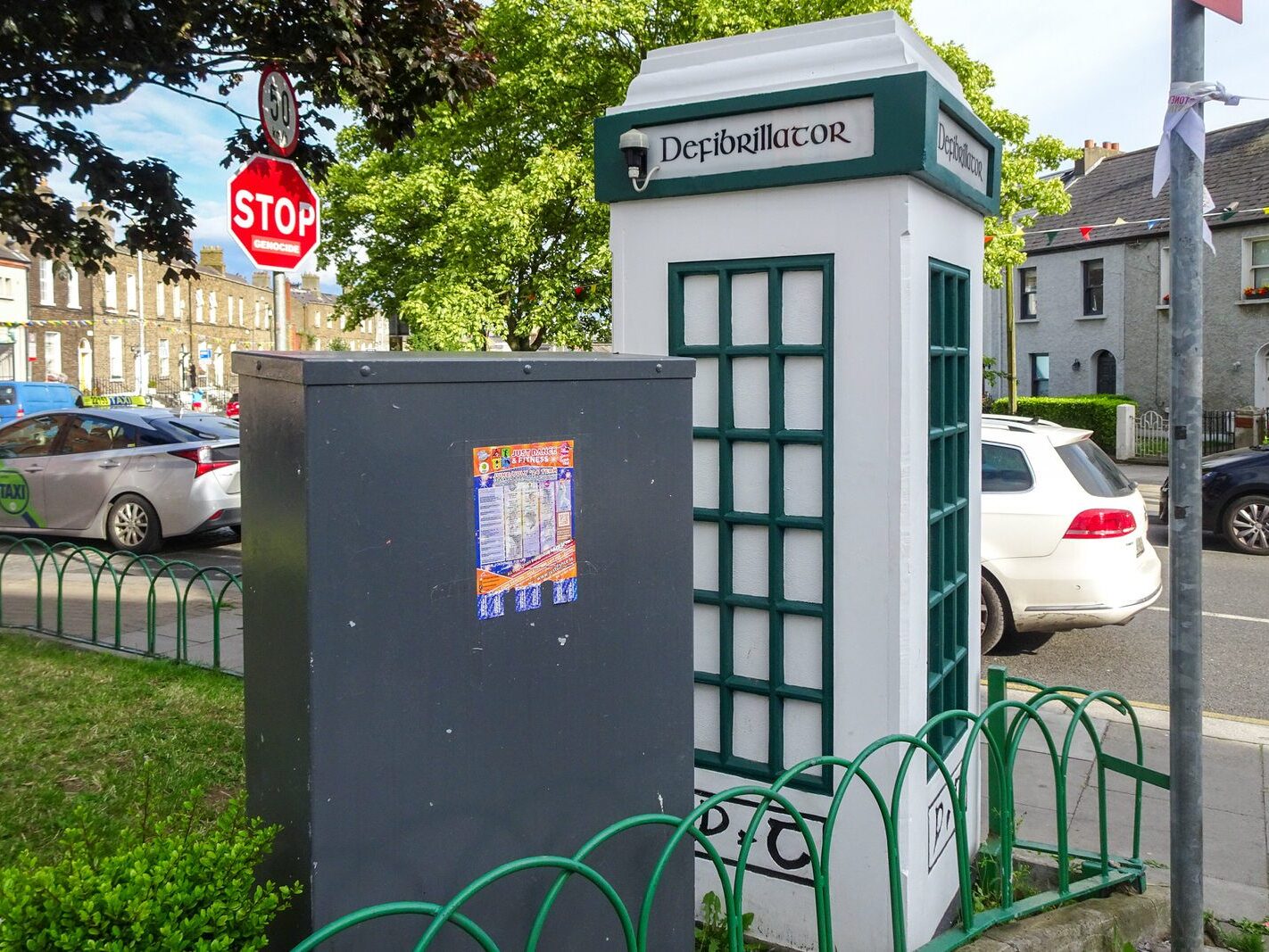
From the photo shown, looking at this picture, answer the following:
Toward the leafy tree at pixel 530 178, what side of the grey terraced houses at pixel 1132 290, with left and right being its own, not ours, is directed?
front

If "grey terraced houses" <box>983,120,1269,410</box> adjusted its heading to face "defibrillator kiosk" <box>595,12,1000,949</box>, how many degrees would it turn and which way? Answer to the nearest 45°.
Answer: approximately 45° to its left

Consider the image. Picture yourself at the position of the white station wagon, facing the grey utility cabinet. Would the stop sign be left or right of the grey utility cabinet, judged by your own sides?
right

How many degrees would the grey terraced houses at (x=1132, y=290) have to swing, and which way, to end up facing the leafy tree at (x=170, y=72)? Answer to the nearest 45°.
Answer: approximately 45° to its left

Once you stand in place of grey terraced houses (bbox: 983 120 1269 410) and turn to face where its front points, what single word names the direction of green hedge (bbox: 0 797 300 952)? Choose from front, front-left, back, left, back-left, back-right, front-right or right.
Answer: front-left

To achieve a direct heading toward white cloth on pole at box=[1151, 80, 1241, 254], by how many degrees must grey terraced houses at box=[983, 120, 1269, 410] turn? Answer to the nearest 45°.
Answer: approximately 45° to its left

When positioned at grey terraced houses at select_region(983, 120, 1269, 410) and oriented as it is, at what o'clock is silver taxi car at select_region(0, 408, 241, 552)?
The silver taxi car is roughly at 11 o'clock from the grey terraced houses.

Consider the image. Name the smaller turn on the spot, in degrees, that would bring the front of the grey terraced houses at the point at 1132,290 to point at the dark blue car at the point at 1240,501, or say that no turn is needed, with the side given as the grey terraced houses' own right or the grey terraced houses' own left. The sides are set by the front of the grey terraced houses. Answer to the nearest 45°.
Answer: approximately 45° to the grey terraced houses' own left

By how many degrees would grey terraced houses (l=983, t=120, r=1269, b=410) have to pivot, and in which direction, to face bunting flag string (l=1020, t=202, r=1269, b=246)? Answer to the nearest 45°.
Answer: approximately 45° to its left

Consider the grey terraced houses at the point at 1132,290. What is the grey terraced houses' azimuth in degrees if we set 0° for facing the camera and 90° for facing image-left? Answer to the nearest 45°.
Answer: approximately 45°

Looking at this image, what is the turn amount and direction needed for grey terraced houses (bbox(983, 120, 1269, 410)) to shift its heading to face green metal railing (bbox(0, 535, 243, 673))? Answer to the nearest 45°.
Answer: approximately 45° to its left

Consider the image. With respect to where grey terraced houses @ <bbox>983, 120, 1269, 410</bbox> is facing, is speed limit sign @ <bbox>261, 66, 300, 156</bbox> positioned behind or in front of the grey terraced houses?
in front

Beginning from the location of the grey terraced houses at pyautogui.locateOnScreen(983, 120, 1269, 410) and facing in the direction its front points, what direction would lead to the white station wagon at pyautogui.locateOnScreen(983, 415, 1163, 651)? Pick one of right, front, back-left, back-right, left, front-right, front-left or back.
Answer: front-left

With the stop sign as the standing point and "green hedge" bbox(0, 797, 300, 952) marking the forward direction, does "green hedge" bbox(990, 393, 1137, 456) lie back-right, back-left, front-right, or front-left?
back-left
